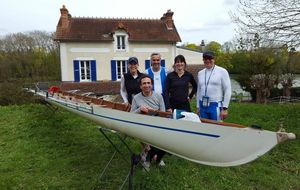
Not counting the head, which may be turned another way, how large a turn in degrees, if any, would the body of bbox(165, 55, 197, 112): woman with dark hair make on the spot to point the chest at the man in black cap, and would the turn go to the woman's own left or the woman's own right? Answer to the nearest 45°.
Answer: approximately 90° to the woman's own left

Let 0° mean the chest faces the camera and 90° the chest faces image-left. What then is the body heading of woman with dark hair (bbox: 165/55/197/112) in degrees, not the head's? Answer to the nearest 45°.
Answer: approximately 0°
